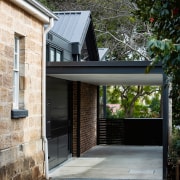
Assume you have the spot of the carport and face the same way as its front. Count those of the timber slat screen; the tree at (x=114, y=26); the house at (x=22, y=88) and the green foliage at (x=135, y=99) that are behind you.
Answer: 3

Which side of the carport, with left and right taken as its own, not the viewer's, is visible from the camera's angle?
front

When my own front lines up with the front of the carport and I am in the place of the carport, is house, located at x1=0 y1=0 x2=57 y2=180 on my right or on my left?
on my right

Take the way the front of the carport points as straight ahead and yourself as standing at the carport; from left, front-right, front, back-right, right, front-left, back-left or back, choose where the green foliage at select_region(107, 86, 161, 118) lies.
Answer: back

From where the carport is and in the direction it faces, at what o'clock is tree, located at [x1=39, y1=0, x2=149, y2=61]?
The tree is roughly at 6 o'clock from the carport.

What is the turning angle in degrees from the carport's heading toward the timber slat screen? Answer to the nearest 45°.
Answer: approximately 180°
